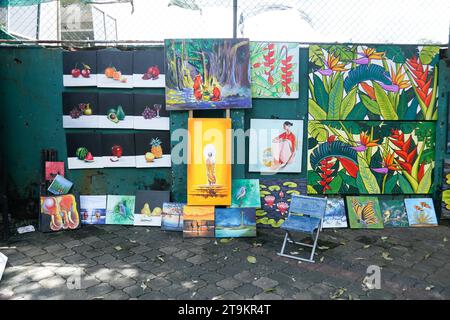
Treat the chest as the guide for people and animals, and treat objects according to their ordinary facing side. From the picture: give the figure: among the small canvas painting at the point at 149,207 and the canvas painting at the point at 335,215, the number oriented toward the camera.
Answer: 2

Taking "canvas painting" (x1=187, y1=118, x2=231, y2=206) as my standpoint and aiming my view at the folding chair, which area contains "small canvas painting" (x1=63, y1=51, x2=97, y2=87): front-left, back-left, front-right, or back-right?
back-right

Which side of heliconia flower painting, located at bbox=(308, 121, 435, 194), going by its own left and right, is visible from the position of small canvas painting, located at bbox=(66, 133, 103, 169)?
right

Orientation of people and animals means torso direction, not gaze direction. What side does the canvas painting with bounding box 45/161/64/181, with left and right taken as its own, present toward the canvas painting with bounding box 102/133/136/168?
left

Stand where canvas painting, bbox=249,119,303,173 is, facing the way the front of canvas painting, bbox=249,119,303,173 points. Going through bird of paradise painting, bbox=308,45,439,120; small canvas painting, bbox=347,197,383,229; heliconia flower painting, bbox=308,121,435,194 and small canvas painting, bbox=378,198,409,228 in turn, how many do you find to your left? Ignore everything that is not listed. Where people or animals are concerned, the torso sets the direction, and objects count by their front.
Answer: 4
